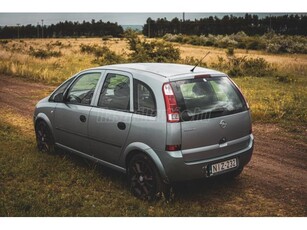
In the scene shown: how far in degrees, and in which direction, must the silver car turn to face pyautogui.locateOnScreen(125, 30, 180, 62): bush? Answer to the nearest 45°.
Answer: approximately 45° to its right

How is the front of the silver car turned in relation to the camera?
facing away from the viewer and to the left of the viewer

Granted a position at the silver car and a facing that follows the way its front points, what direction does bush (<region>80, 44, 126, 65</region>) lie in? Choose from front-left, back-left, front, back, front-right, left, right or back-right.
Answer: front-right

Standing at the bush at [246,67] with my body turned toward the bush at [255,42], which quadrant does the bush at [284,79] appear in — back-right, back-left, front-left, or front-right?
back-right

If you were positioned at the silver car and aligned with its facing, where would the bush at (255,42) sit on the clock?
The bush is roughly at 2 o'clock from the silver car.

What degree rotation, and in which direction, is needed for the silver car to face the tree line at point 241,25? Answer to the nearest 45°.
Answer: approximately 45° to its right
